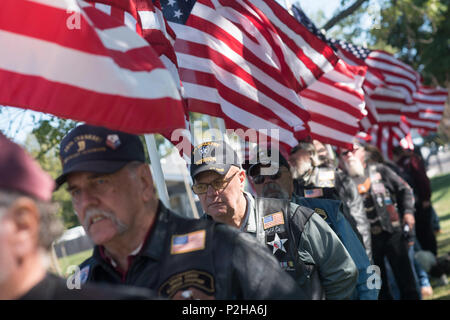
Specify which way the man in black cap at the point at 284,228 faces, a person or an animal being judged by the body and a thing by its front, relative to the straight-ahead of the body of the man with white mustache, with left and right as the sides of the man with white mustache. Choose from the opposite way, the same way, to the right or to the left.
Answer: the same way

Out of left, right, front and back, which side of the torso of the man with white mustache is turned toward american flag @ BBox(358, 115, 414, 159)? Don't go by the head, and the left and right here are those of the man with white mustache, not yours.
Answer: back

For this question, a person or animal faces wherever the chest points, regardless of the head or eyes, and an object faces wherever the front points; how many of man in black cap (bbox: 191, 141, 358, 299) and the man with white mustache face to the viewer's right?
0

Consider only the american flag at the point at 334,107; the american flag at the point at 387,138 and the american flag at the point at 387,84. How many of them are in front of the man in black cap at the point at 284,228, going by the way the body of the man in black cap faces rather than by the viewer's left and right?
0

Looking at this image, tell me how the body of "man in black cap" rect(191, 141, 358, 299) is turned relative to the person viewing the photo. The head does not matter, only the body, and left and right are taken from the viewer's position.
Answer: facing the viewer and to the left of the viewer

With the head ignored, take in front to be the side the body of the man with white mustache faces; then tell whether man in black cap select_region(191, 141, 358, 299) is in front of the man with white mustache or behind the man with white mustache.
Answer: behind

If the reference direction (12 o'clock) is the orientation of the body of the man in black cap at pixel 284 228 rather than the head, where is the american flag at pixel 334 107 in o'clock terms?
The american flag is roughly at 5 o'clock from the man in black cap.

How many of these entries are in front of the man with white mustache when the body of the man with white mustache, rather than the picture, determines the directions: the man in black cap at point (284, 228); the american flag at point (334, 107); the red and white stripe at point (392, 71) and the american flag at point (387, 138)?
0

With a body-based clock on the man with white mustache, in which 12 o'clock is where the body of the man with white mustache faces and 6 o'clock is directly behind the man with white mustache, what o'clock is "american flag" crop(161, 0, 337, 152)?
The american flag is roughly at 5 o'clock from the man with white mustache.

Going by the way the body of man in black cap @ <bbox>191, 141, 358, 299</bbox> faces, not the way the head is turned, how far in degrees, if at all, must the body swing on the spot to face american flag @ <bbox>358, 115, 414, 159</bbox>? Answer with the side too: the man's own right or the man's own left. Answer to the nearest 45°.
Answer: approximately 135° to the man's own right

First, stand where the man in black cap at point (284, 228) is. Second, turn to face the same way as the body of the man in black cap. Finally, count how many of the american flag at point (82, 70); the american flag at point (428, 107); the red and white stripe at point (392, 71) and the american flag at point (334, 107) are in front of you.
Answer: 1

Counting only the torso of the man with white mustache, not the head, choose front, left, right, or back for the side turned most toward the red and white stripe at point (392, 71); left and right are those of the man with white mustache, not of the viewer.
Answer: back

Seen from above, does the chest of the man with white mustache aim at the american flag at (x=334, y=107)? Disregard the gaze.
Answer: no

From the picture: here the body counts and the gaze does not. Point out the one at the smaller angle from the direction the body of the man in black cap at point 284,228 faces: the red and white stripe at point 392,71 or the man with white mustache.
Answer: the man with white mustache

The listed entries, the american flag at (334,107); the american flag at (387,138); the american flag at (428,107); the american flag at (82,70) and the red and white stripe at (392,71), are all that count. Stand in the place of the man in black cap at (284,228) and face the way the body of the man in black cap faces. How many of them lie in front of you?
1

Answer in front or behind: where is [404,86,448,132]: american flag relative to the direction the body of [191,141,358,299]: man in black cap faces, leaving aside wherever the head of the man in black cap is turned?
behind

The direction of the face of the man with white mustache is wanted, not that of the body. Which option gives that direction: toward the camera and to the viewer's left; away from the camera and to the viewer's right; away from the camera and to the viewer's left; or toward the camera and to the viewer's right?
toward the camera and to the viewer's left
